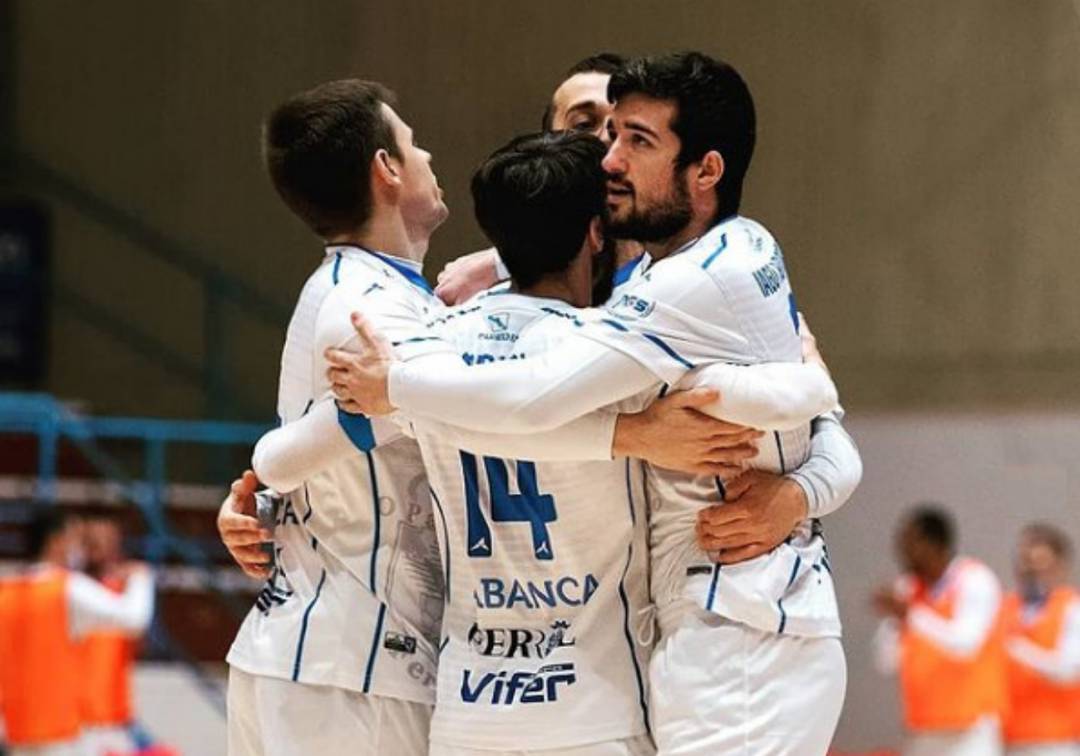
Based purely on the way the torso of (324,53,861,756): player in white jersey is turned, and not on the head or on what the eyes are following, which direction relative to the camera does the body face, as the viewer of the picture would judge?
to the viewer's left

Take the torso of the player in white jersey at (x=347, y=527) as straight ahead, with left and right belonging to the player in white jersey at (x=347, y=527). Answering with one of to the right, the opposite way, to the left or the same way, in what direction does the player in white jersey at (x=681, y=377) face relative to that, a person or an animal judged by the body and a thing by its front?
the opposite way

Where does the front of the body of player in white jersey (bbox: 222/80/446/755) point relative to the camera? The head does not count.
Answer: to the viewer's right

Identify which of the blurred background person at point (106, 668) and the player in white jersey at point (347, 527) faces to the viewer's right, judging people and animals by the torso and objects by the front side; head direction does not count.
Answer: the player in white jersey

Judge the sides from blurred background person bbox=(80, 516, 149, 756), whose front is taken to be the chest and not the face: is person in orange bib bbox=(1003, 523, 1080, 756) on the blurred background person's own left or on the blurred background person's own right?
on the blurred background person's own left
